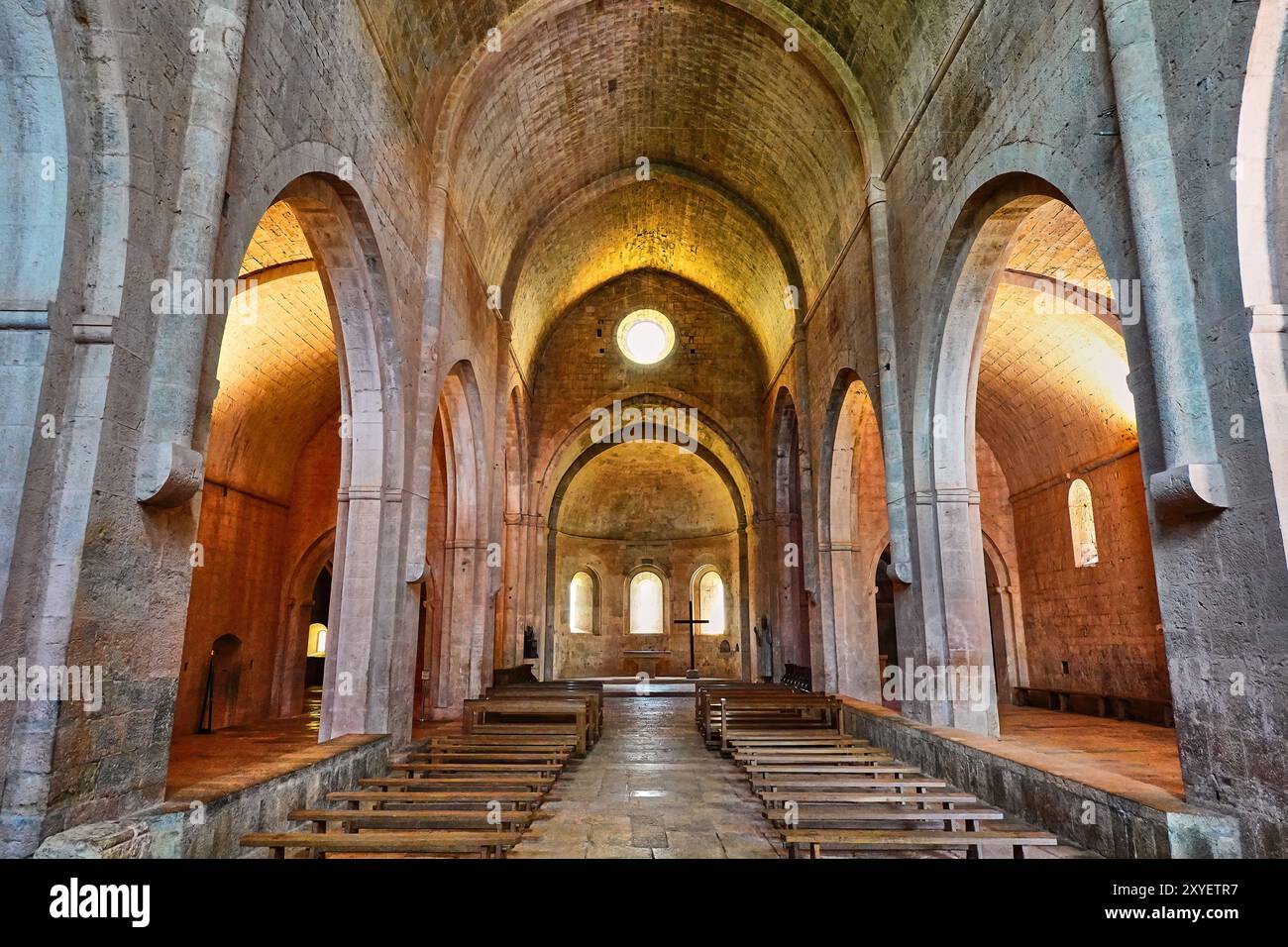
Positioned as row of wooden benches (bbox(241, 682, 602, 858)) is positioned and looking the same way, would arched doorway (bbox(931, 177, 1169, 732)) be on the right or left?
on its right

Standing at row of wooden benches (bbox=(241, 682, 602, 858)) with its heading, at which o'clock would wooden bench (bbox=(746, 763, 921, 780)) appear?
The wooden bench is roughly at 3 o'clock from the row of wooden benches.

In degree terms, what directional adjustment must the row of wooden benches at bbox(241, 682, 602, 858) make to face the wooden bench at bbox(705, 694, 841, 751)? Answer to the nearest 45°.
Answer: approximately 45° to its right

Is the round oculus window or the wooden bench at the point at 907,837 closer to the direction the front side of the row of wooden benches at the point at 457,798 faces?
the round oculus window

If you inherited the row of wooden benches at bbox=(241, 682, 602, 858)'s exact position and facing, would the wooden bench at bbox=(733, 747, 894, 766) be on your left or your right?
on your right

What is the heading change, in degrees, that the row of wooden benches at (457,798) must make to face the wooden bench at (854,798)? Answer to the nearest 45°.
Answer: approximately 135° to its right

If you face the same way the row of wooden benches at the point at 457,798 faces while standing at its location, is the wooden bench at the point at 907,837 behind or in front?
behind

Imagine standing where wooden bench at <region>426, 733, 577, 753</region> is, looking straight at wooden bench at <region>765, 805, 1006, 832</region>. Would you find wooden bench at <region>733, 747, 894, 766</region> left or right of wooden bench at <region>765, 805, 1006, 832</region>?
left

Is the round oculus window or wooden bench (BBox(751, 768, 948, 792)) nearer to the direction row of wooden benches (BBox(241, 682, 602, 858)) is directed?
the round oculus window

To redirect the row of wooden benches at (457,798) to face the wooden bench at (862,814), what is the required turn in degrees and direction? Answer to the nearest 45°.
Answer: approximately 135° to its right

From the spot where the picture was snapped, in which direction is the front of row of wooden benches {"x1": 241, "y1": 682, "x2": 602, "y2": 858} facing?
facing away from the viewer
